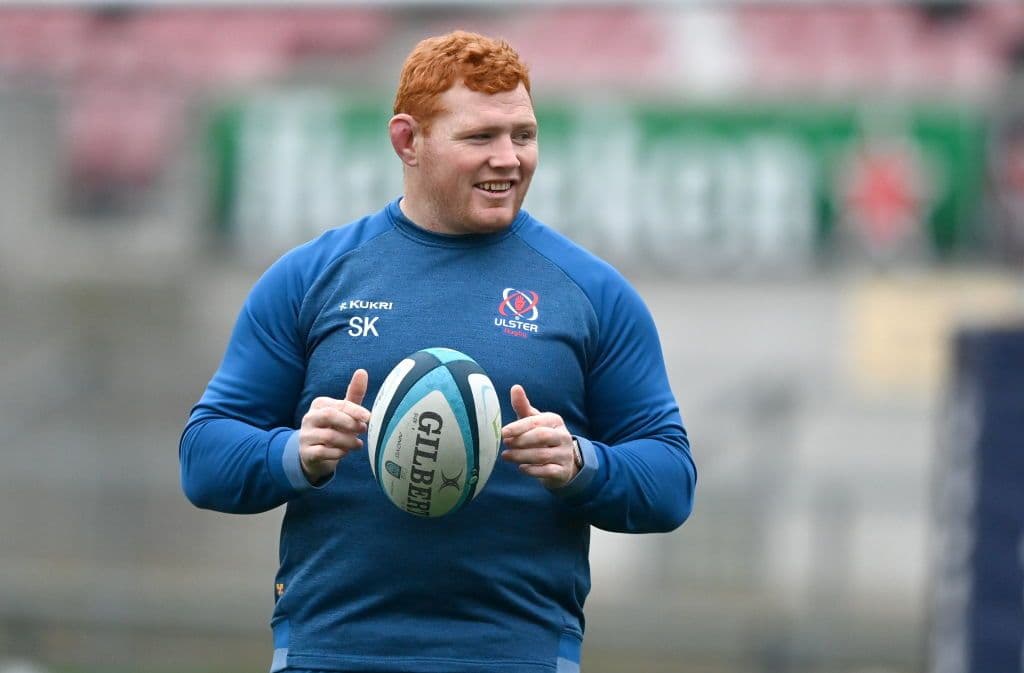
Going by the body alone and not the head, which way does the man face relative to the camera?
toward the camera

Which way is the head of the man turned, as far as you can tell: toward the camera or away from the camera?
toward the camera
